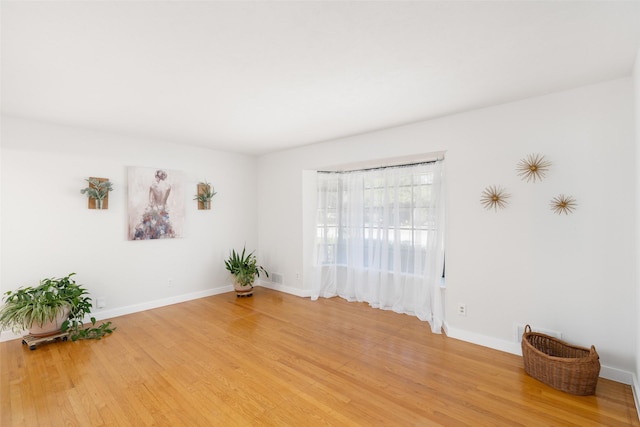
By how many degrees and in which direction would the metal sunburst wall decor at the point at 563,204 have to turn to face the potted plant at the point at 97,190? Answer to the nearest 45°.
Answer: approximately 45° to its right

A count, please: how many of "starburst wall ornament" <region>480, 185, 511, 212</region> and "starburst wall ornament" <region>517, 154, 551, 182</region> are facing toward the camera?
2

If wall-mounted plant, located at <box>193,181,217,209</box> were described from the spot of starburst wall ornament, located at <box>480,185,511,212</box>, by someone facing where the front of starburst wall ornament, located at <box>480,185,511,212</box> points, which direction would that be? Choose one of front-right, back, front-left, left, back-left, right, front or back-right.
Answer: right

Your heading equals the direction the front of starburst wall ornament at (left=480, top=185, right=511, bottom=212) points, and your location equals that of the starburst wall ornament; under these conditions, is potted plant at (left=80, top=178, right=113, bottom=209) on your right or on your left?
on your right

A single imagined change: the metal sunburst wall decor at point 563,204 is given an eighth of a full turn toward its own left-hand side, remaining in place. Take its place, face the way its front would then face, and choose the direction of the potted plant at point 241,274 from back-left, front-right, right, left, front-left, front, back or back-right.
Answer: back-right

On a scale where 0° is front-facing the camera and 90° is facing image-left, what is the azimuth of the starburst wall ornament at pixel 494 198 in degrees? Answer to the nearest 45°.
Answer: approximately 0°

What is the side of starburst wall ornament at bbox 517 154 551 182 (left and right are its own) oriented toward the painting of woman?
right

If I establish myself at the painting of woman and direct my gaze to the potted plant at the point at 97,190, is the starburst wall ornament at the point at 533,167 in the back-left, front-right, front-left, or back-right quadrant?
back-left

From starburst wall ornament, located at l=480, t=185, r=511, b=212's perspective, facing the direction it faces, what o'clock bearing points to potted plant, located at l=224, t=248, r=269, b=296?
The potted plant is roughly at 3 o'clock from the starburst wall ornament.

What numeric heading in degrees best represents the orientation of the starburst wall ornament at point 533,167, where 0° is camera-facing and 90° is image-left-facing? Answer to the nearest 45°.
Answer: approximately 0°
